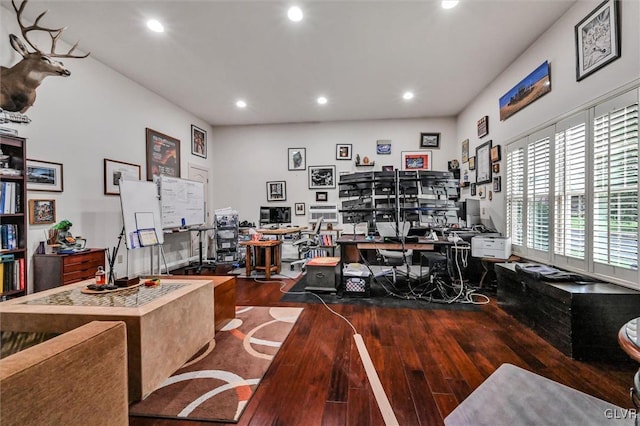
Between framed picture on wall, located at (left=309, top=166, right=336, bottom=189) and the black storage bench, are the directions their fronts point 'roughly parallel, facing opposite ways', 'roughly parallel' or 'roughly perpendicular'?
roughly perpendicular

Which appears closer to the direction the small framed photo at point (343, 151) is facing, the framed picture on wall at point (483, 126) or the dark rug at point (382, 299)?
the dark rug

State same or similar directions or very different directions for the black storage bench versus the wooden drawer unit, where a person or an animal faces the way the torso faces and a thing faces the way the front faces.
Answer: very different directions

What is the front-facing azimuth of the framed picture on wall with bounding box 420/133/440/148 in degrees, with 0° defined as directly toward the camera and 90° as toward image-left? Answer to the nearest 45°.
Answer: approximately 0°

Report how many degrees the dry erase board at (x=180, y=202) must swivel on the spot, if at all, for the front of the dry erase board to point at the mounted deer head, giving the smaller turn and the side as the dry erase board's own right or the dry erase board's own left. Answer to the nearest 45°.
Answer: approximately 90° to the dry erase board's own right

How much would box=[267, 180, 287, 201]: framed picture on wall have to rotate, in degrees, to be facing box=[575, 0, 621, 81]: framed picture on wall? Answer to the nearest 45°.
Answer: approximately 45° to its left

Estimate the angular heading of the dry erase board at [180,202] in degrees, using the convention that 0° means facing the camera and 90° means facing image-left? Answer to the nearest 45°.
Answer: approximately 315°

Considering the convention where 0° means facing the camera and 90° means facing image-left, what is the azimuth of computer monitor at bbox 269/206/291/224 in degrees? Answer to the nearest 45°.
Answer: approximately 0°

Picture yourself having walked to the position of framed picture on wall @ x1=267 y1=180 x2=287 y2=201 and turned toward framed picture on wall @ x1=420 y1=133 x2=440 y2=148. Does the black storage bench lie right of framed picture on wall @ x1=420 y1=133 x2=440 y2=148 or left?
right

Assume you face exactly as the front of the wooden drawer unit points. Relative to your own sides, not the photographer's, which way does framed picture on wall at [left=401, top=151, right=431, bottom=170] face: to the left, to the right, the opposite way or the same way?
to the right

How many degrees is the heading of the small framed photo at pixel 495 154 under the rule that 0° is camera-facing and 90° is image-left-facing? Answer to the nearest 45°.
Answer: approximately 45°
